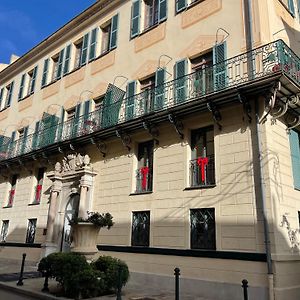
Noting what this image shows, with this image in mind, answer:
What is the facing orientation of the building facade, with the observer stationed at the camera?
facing the viewer and to the left of the viewer
